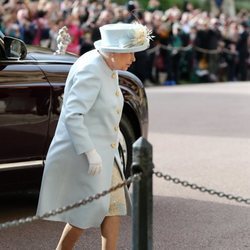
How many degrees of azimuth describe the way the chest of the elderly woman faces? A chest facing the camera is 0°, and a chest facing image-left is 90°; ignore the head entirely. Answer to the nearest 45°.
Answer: approximately 270°

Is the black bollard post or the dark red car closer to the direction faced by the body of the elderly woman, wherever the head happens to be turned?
the black bollard post

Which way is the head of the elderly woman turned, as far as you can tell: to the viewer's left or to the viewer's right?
to the viewer's right

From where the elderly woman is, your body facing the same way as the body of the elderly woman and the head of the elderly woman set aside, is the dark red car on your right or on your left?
on your left

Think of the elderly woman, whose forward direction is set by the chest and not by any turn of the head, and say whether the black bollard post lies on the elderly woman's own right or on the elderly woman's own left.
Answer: on the elderly woman's own right
